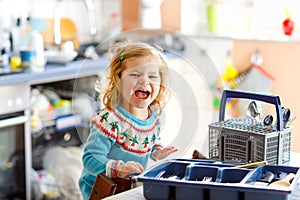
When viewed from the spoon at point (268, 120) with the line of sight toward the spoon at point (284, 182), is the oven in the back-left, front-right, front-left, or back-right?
back-right

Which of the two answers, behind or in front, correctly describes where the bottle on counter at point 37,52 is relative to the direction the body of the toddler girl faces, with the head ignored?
behind
